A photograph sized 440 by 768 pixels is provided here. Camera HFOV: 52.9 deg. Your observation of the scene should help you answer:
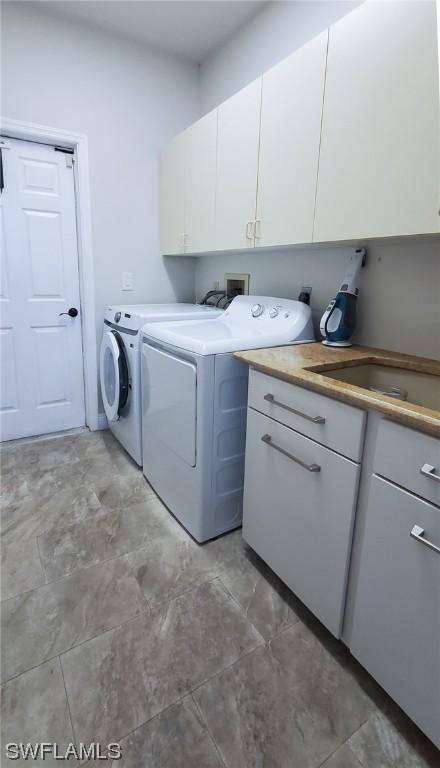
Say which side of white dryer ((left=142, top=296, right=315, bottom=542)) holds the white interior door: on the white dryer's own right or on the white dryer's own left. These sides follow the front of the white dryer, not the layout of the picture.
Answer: on the white dryer's own right

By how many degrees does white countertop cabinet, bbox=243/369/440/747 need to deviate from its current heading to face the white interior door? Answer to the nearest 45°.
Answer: approximately 90° to its right

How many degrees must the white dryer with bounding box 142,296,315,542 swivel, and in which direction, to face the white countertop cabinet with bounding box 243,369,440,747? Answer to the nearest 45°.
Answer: approximately 90° to its left

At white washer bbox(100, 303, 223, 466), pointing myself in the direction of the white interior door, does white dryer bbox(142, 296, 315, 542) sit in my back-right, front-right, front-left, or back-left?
back-left
